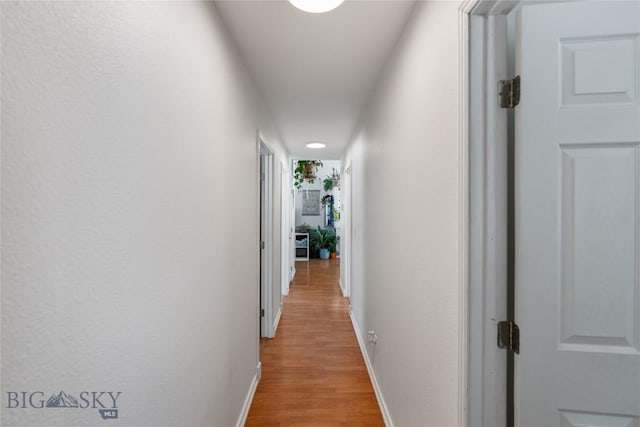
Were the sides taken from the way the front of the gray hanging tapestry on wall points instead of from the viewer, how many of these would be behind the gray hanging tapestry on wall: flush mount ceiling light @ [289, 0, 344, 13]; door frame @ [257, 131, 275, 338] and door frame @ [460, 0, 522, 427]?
0

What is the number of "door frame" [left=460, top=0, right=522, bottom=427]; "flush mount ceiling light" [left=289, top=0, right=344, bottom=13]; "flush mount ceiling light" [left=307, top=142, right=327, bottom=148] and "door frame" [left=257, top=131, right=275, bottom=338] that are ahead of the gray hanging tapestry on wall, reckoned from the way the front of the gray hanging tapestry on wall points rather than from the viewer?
4

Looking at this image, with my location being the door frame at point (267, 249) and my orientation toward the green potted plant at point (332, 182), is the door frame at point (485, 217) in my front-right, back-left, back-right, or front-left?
back-right

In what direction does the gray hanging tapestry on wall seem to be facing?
toward the camera

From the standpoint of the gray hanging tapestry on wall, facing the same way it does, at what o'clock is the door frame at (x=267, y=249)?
The door frame is roughly at 12 o'clock from the gray hanging tapestry on wall.

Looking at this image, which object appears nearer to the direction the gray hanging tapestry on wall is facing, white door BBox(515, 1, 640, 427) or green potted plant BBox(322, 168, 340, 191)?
the white door

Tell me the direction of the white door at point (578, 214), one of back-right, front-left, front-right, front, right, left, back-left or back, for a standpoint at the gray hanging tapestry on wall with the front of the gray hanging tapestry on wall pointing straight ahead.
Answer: front

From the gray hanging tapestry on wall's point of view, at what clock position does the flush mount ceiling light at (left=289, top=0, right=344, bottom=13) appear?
The flush mount ceiling light is roughly at 12 o'clock from the gray hanging tapestry on wall.

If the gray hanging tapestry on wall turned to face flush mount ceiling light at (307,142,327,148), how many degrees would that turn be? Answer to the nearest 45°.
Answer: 0° — it already faces it

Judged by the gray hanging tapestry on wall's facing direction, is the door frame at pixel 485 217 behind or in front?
in front

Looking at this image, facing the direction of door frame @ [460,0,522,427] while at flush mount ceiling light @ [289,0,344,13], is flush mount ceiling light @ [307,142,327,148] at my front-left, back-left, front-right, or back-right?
back-left

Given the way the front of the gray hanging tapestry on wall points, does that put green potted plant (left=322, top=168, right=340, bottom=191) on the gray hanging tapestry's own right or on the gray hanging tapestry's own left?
on the gray hanging tapestry's own left
